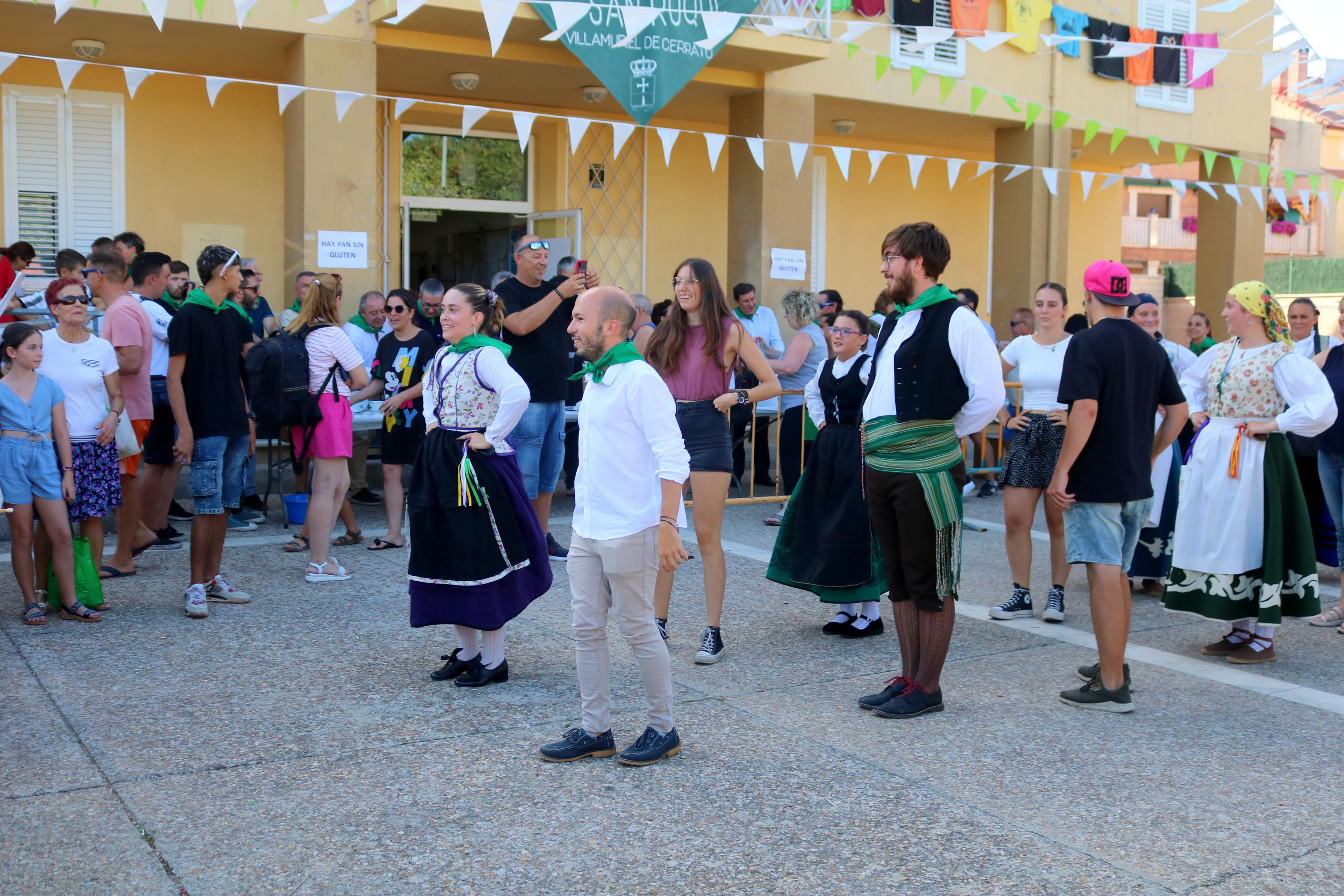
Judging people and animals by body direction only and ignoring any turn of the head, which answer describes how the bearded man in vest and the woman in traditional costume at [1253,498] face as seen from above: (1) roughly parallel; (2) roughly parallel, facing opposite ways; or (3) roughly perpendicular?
roughly parallel

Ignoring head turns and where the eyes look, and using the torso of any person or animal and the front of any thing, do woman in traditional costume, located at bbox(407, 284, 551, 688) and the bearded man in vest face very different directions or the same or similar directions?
same or similar directions

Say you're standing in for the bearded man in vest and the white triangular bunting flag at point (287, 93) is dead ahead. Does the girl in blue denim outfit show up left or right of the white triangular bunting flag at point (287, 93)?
left

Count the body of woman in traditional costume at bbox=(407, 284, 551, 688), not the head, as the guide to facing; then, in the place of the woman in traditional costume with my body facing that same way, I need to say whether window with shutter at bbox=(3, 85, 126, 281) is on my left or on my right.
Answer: on my right

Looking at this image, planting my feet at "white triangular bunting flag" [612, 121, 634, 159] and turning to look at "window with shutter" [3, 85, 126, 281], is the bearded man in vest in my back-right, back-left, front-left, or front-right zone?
back-left

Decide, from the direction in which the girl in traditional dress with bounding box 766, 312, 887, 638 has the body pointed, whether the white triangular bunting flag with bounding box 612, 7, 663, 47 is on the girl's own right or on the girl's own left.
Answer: on the girl's own right

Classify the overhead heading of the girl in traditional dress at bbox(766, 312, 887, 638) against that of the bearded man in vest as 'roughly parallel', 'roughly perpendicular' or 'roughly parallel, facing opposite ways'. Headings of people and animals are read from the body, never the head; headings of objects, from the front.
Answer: roughly parallel

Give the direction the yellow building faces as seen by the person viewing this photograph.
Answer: facing the viewer and to the right of the viewer

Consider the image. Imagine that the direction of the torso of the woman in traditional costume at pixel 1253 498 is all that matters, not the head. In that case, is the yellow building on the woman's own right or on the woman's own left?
on the woman's own right

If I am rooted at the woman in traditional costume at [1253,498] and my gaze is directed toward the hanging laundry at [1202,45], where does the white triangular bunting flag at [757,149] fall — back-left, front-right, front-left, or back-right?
front-left

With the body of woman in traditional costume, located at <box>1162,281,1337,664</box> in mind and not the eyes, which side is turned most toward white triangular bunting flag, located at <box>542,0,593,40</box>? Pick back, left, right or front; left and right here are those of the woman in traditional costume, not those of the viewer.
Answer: right

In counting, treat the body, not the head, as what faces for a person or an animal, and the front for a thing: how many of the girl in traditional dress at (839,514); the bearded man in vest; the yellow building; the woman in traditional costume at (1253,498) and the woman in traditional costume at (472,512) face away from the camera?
0

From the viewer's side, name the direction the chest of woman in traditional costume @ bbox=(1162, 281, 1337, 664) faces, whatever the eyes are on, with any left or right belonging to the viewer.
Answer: facing the viewer and to the left of the viewer

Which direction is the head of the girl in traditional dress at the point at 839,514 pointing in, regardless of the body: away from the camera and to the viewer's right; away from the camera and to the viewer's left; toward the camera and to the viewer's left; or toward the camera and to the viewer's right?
toward the camera and to the viewer's left

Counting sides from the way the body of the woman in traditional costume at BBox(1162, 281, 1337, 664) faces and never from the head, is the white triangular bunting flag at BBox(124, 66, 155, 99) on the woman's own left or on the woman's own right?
on the woman's own right

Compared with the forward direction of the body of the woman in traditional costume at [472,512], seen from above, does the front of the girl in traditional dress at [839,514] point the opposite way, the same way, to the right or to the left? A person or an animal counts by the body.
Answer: the same way

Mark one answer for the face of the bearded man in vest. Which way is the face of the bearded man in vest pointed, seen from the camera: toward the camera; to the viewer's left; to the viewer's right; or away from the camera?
to the viewer's left

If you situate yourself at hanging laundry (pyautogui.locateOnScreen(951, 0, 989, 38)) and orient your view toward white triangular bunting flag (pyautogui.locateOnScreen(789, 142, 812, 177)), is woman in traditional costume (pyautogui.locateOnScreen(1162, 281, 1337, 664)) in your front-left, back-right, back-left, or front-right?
front-left
